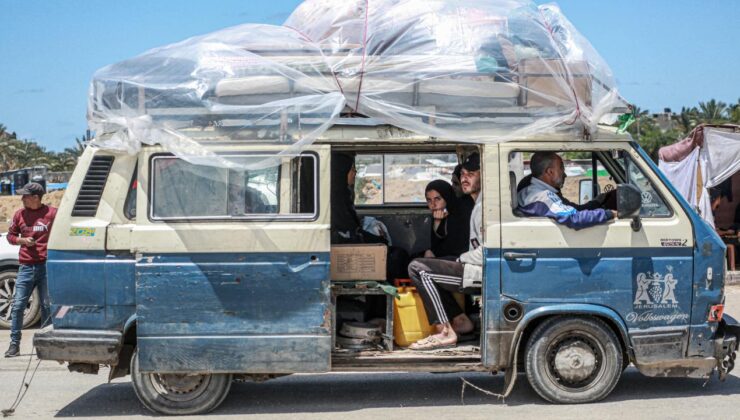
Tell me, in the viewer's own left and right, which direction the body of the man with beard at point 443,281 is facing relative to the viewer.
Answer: facing to the left of the viewer

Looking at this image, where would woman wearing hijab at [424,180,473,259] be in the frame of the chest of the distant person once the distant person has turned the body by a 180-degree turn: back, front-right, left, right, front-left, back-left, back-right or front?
right

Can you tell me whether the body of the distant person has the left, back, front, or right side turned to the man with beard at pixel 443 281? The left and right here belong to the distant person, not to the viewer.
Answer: left

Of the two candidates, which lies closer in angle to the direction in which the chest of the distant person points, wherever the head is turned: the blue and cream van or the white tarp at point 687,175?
the blue and cream van

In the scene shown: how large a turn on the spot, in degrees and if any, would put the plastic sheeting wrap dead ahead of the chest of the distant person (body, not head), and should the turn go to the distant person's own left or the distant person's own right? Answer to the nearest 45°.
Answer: approximately 90° to the distant person's own left

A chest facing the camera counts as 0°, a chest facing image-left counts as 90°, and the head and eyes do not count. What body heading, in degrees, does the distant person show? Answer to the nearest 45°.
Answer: approximately 45°

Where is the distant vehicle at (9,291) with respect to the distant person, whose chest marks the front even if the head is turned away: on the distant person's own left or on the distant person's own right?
on the distant person's own right

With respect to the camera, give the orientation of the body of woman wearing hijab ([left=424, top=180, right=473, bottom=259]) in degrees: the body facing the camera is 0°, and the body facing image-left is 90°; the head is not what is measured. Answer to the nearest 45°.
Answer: approximately 45°

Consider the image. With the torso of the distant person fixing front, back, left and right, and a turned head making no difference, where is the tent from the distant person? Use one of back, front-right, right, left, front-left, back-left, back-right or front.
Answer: back-left

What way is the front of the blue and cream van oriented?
to the viewer's right
